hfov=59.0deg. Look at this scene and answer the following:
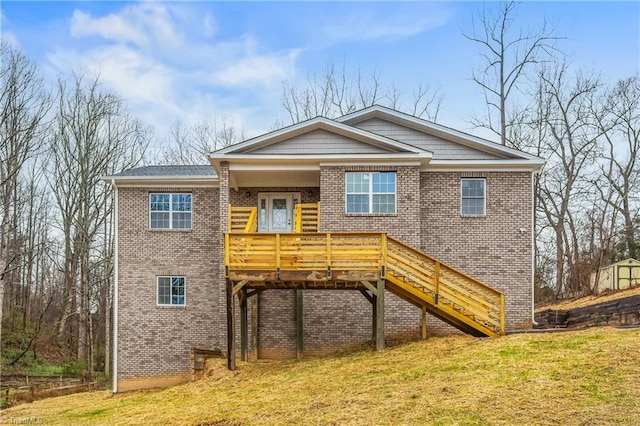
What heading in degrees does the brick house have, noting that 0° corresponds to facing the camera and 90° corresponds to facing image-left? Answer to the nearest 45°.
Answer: approximately 0°

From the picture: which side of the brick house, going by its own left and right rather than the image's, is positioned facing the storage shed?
left
